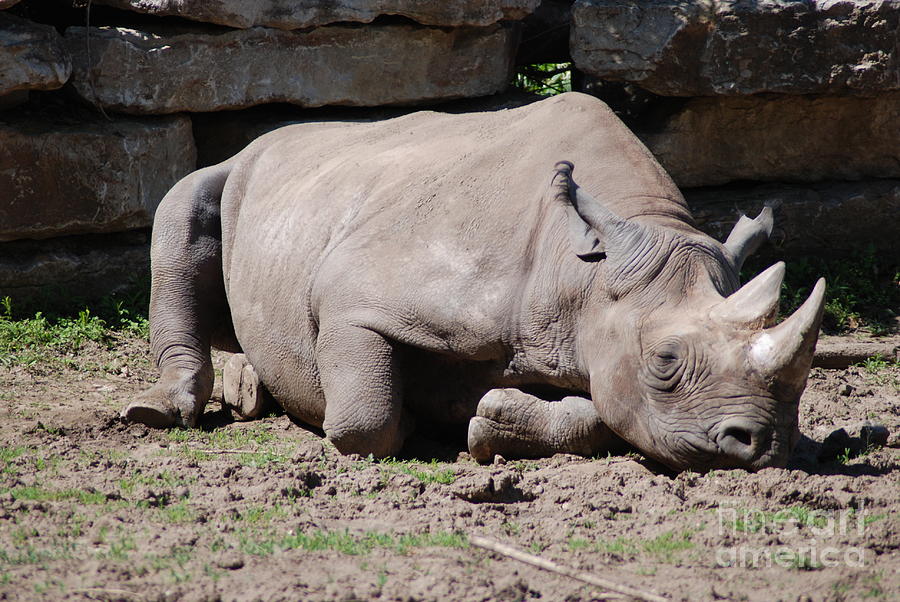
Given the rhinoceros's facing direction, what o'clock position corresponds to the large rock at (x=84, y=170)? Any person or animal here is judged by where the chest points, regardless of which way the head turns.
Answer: The large rock is roughly at 6 o'clock from the rhinoceros.

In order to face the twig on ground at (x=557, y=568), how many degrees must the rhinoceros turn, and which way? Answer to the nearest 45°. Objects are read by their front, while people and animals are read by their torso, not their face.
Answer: approximately 45° to its right

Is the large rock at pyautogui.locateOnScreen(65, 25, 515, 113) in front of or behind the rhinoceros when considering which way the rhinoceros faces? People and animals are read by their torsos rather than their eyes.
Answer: behind

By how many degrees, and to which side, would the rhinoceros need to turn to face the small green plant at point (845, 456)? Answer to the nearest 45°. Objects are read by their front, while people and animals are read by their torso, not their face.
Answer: approximately 45° to its left

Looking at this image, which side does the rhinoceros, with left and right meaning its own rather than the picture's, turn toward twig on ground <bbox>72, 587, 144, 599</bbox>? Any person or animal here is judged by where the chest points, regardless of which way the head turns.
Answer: right

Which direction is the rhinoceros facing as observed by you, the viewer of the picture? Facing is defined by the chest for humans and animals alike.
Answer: facing the viewer and to the right of the viewer

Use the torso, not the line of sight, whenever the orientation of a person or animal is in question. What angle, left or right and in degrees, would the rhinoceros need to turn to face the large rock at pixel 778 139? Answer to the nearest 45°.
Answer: approximately 90° to its left

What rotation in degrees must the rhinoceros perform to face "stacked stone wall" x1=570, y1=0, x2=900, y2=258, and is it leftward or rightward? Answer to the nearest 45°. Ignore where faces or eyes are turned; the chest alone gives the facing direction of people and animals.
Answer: approximately 90° to its left

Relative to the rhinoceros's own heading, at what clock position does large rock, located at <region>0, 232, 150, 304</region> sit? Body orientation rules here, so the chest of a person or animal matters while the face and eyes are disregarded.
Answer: The large rock is roughly at 6 o'clock from the rhinoceros.

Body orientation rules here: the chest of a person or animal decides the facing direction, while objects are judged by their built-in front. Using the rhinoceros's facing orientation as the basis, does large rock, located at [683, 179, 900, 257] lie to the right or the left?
on its left

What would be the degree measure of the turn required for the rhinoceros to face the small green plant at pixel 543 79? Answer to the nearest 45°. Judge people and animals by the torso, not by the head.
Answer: approximately 135° to its left
